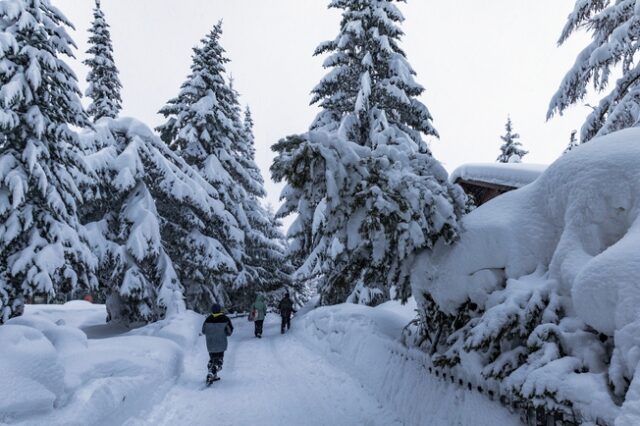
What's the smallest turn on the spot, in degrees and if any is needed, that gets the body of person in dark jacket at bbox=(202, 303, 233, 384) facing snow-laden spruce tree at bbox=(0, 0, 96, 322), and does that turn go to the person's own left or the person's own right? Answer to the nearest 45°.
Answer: approximately 45° to the person's own left

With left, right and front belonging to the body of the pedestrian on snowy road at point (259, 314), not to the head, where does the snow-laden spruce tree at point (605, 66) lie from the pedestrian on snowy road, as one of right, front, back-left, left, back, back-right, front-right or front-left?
back-right

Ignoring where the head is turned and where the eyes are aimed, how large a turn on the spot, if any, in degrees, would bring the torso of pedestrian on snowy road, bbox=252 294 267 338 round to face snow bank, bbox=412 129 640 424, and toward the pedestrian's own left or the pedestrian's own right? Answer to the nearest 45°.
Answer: approximately 180°

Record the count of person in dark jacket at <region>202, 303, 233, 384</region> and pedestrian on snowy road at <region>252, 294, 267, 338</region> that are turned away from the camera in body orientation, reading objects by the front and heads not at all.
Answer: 2

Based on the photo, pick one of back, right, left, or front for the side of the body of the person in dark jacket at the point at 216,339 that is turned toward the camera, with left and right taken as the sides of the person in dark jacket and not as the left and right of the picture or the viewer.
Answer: back

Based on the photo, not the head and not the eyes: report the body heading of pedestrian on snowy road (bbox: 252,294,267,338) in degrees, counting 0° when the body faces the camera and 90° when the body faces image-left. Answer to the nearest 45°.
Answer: approximately 180°
